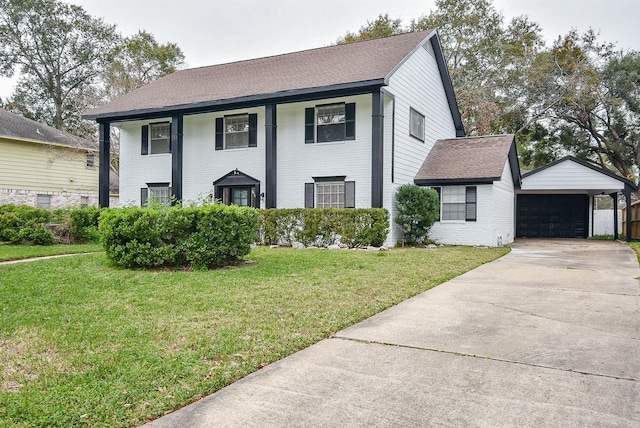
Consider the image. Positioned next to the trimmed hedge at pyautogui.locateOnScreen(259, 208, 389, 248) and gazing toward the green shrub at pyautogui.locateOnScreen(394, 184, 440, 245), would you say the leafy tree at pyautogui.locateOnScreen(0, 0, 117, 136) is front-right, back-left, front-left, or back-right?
back-left

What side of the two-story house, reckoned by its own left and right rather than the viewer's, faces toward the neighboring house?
right

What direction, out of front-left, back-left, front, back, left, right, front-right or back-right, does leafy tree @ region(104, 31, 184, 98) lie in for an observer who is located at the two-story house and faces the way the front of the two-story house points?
right

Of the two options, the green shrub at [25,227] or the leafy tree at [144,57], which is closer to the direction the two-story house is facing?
the green shrub

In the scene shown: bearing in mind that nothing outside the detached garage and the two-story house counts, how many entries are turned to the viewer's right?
0

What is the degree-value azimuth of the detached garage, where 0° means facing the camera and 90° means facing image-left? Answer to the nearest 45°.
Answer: approximately 0°

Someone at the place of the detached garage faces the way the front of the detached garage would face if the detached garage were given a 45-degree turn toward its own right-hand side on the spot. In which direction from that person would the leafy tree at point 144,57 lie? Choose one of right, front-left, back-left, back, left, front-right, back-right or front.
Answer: front-right

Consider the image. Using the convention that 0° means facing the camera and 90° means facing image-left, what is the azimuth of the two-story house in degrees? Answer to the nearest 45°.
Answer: approximately 45°

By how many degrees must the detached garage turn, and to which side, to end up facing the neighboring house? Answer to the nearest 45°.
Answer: approximately 45° to its right
